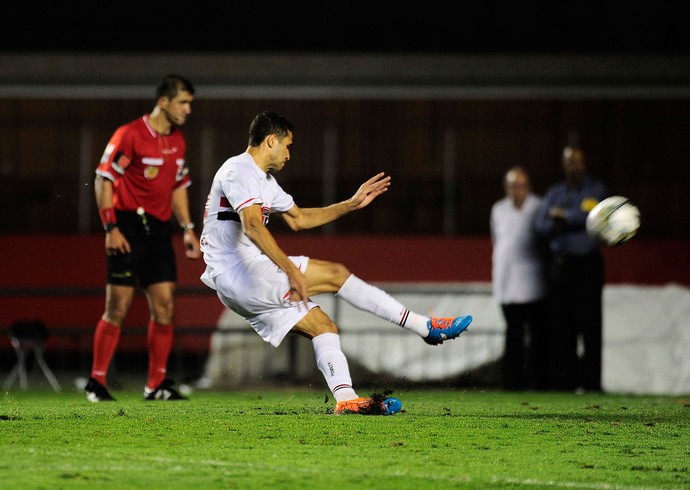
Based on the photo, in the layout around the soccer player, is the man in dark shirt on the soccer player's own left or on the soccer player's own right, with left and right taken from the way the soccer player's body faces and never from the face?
on the soccer player's own left

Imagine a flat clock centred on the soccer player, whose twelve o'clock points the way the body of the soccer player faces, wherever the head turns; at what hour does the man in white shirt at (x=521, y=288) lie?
The man in white shirt is roughly at 10 o'clock from the soccer player.

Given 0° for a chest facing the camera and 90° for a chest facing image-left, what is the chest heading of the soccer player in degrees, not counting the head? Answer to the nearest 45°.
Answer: approximately 270°
